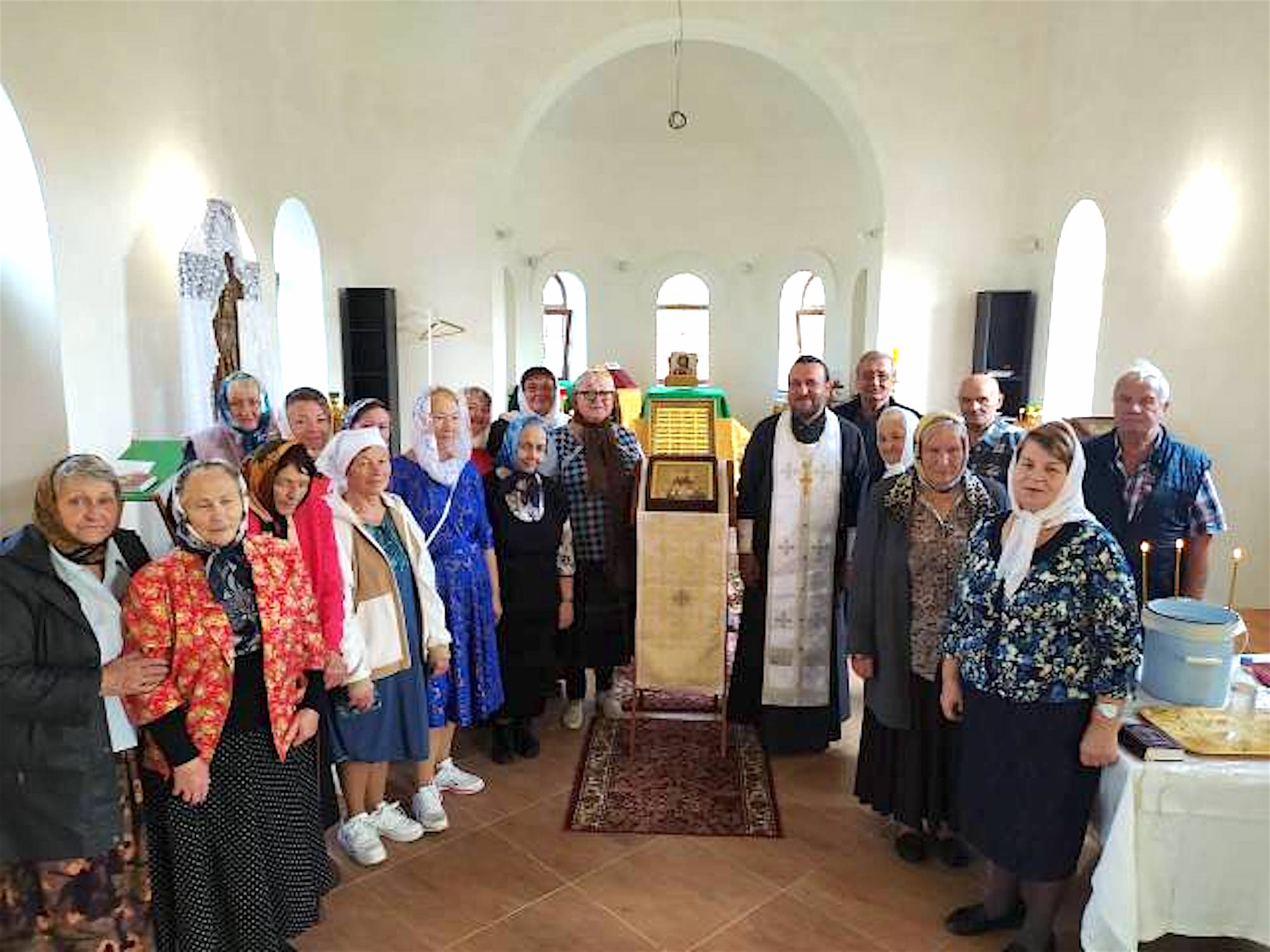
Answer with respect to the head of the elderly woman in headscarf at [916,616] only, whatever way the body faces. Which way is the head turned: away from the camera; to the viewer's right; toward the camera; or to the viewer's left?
toward the camera

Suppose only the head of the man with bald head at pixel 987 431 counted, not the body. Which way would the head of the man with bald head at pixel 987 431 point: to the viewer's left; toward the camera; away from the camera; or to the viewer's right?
toward the camera

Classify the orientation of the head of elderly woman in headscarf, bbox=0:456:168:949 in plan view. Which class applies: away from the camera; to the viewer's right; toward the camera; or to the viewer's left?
toward the camera

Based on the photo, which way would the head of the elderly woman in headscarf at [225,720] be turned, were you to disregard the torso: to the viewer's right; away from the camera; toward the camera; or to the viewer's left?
toward the camera

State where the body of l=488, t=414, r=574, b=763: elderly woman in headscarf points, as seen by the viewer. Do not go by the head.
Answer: toward the camera

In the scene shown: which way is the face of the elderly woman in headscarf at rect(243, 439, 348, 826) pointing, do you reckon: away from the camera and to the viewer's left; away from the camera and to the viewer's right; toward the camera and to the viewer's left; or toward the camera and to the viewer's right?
toward the camera and to the viewer's right

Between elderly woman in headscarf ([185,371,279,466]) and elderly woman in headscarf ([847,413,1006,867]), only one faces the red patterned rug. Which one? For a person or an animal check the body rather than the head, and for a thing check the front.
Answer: elderly woman in headscarf ([185,371,279,466])

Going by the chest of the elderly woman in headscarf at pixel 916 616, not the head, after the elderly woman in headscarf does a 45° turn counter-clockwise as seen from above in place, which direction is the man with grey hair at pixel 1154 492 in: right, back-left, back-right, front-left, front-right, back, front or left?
left

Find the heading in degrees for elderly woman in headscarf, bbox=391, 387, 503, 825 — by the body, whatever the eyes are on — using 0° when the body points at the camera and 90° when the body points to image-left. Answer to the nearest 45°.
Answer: approximately 315°

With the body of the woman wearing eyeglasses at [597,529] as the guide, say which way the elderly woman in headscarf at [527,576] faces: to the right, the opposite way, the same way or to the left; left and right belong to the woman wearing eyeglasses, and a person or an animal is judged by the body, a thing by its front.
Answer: the same way

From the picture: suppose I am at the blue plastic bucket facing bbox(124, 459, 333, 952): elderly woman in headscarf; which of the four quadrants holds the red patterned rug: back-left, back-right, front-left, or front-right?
front-right

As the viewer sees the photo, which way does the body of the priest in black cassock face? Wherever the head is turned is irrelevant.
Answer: toward the camera

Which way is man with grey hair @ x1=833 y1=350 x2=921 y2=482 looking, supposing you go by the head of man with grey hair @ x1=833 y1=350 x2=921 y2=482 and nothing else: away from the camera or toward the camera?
toward the camera

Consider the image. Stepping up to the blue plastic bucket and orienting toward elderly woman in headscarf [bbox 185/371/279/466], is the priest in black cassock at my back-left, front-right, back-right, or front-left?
front-right

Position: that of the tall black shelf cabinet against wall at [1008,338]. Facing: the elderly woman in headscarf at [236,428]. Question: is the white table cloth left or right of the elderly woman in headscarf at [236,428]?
left

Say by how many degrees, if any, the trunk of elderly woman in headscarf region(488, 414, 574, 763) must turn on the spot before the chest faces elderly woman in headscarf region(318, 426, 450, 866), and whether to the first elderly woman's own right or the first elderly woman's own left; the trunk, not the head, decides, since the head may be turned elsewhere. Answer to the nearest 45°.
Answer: approximately 45° to the first elderly woman's own right

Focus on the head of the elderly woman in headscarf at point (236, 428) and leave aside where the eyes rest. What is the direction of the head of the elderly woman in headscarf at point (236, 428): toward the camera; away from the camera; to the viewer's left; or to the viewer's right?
toward the camera

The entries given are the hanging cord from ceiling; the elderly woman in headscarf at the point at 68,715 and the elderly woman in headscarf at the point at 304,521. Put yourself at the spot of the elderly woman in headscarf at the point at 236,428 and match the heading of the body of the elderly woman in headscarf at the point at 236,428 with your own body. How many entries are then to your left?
1

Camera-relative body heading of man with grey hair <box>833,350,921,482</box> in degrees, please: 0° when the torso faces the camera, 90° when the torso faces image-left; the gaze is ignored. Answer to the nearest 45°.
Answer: approximately 0°
